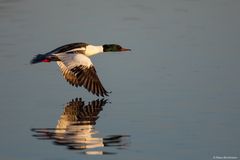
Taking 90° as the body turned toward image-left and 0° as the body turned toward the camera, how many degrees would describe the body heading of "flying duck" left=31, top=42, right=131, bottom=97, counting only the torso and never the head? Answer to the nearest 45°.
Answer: approximately 270°
